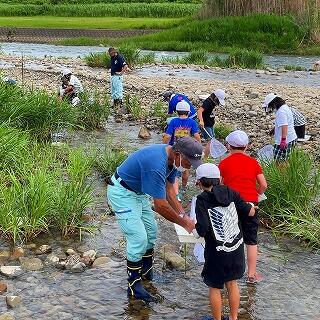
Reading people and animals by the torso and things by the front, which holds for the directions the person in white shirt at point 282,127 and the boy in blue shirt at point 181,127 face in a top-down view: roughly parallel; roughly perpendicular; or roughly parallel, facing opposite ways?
roughly perpendicular

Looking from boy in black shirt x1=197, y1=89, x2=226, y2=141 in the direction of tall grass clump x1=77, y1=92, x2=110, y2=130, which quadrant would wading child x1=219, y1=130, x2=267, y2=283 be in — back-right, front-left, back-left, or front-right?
back-left

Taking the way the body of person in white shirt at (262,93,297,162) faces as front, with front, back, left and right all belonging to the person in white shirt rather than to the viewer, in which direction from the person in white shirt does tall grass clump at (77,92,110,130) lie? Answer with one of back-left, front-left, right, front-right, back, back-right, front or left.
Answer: front-right

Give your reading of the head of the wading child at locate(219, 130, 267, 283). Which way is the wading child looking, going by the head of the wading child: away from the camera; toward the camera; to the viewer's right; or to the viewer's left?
away from the camera

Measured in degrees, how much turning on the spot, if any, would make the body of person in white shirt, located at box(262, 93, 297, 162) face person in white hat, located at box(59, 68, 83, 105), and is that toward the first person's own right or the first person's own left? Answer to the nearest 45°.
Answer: approximately 45° to the first person's own right

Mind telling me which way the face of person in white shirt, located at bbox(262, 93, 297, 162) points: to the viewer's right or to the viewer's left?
to the viewer's left

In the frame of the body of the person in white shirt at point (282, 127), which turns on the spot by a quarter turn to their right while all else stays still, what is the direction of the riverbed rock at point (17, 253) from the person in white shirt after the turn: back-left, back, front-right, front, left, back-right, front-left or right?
back-left

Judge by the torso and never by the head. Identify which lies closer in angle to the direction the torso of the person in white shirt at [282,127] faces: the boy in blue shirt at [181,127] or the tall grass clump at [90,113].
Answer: the boy in blue shirt

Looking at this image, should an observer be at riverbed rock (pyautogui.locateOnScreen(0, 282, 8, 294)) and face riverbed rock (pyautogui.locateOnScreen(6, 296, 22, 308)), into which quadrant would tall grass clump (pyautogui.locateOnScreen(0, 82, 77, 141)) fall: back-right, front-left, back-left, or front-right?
back-left

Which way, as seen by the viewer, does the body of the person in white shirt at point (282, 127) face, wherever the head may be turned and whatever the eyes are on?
to the viewer's left

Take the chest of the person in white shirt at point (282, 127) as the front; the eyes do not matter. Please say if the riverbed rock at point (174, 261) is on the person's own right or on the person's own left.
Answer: on the person's own left

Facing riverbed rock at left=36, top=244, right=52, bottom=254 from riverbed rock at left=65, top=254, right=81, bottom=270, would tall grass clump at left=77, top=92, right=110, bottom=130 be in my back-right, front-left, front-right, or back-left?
front-right
